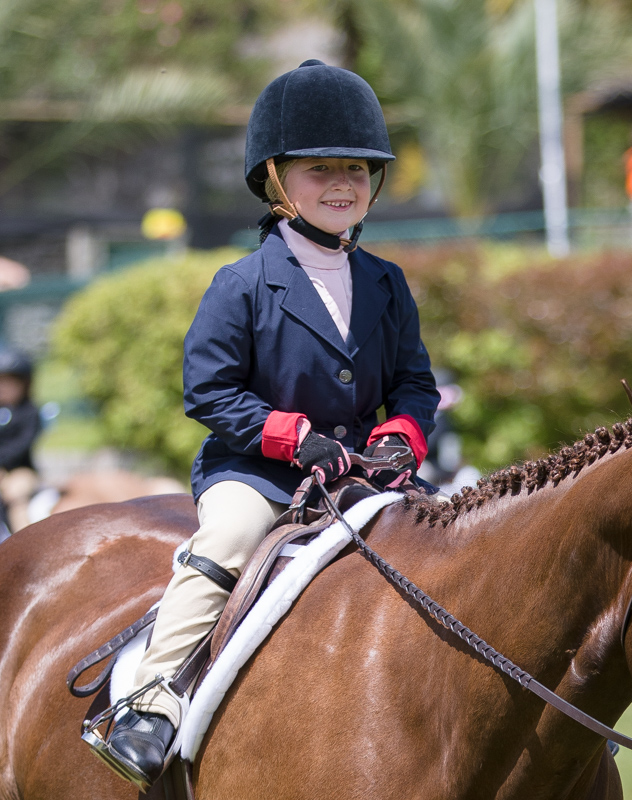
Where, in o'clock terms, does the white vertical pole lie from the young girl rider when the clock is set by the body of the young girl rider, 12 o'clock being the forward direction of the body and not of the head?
The white vertical pole is roughly at 8 o'clock from the young girl rider.

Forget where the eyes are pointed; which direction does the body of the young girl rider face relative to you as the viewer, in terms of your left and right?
facing the viewer and to the right of the viewer

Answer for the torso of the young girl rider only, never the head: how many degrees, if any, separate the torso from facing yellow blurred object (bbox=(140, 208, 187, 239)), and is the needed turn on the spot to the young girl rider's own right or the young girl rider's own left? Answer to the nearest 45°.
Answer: approximately 135° to the young girl rider's own left

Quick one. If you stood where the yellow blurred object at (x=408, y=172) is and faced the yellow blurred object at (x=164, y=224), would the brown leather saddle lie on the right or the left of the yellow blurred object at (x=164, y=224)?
left

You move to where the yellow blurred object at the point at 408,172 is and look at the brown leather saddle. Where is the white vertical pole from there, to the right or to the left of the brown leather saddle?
left

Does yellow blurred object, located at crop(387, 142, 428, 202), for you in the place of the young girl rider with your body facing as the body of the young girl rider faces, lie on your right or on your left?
on your left
